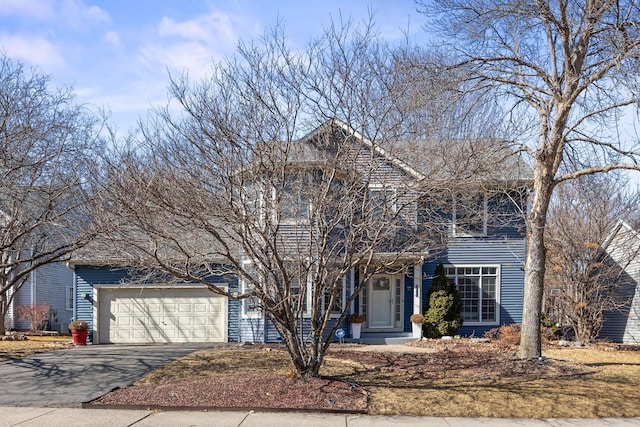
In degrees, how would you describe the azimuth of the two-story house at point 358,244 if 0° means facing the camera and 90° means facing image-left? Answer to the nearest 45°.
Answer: approximately 0°

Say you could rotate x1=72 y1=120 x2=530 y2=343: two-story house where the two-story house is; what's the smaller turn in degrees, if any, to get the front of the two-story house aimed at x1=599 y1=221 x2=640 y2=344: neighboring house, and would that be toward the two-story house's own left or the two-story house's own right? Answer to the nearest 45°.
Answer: approximately 135° to the two-story house's own left
